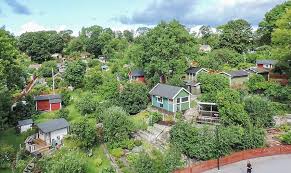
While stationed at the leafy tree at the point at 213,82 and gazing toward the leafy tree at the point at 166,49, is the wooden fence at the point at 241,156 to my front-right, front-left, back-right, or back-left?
back-left

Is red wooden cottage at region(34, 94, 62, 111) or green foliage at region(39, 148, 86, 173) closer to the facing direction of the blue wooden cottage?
the green foliage

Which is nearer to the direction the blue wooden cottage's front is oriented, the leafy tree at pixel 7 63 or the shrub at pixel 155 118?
the shrub

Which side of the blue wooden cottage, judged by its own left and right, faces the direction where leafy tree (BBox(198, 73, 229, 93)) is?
left
